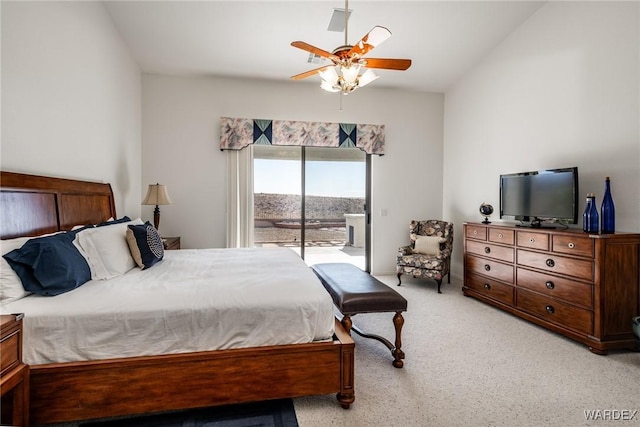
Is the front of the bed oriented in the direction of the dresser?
yes

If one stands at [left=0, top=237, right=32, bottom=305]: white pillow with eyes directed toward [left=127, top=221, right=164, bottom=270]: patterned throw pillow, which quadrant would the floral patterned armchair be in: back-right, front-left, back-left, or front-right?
front-right

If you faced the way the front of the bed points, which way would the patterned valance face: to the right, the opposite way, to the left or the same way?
to the right

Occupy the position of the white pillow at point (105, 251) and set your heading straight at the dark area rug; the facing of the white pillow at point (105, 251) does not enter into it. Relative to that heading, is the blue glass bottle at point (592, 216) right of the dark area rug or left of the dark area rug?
left

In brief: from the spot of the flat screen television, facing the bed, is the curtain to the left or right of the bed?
right

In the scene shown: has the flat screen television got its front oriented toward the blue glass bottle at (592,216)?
no

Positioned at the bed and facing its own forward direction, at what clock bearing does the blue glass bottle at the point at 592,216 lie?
The blue glass bottle is roughly at 12 o'clock from the bed.

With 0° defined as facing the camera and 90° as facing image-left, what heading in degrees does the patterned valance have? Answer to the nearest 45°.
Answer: approximately 0°

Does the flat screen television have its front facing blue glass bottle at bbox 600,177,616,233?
no

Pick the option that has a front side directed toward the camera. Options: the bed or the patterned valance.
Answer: the patterned valance

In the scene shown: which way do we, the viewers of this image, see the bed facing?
facing to the right of the viewer

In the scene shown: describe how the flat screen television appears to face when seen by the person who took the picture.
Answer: facing the viewer and to the left of the viewer

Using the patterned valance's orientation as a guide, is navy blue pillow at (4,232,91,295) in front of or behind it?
in front

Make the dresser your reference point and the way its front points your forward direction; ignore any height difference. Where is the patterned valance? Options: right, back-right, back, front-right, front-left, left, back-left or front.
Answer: front-right

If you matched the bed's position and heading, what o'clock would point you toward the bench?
The bench is roughly at 12 o'clock from the bed.

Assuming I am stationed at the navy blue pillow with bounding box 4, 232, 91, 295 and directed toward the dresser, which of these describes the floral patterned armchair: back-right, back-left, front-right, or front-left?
front-left

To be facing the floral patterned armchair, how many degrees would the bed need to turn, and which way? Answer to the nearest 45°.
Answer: approximately 45° to its left

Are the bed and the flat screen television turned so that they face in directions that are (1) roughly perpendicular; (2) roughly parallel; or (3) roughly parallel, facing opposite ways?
roughly parallel, facing opposite ways

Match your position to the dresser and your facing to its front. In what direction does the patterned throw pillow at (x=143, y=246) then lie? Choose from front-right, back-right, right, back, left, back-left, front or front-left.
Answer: front

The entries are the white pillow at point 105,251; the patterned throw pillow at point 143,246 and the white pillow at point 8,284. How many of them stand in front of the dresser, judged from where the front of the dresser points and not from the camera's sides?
3
